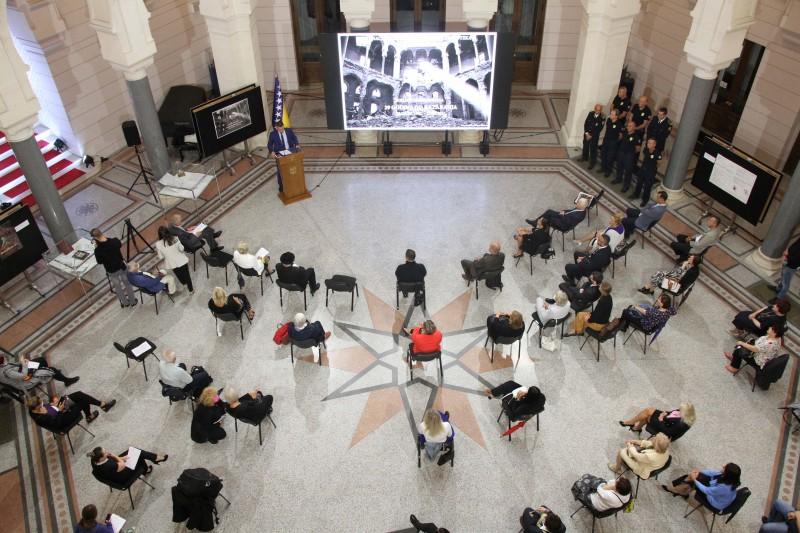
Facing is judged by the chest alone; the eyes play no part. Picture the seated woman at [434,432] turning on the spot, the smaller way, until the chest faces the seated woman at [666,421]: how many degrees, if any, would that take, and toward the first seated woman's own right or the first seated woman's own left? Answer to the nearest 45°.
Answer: approximately 90° to the first seated woman's own right

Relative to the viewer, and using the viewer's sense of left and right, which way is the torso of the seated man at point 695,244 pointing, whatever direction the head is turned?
facing to the left of the viewer

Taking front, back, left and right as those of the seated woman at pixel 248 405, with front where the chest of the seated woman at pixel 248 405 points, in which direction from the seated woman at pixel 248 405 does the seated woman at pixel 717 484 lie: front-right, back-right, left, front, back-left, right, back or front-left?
right

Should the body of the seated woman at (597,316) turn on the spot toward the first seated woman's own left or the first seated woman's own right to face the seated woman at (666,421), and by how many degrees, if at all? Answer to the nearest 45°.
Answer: approximately 135° to the first seated woman's own left

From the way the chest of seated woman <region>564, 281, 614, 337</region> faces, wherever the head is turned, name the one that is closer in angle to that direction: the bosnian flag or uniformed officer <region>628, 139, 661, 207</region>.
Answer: the bosnian flag

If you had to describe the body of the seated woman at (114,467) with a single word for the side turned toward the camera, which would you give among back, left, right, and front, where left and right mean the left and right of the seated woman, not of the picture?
right

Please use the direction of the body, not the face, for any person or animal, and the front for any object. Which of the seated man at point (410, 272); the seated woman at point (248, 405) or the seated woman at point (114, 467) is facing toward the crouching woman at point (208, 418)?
the seated woman at point (114, 467)

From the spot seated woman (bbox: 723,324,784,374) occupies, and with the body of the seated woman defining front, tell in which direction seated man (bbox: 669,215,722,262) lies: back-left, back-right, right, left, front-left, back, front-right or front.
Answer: front-right

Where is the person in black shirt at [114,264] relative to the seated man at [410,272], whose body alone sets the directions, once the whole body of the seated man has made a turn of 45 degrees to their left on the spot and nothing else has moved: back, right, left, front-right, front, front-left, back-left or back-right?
front-left

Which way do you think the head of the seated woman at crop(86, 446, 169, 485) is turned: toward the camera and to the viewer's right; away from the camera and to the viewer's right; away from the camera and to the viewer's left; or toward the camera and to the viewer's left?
away from the camera and to the viewer's right

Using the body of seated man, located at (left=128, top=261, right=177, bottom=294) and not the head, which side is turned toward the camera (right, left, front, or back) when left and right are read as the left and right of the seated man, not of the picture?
right

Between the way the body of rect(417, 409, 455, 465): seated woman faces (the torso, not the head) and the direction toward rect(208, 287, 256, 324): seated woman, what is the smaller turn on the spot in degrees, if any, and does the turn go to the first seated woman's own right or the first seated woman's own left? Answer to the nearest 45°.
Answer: approximately 45° to the first seated woman's own left

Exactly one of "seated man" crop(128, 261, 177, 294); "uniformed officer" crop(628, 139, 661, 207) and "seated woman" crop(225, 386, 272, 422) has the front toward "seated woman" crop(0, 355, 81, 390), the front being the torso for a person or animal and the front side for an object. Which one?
the uniformed officer

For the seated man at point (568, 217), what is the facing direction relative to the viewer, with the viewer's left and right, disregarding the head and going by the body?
facing to the left of the viewer

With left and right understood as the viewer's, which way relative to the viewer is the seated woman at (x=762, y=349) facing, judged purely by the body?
facing to the left of the viewer
